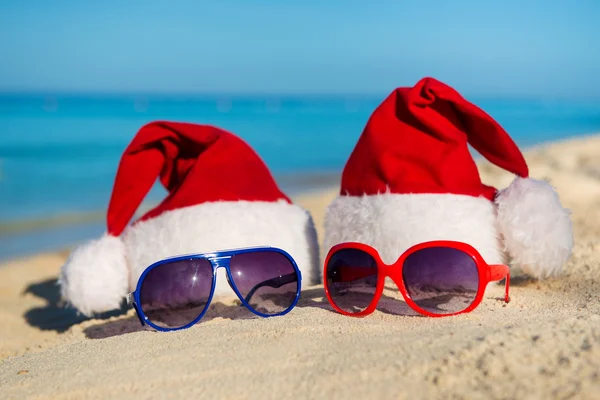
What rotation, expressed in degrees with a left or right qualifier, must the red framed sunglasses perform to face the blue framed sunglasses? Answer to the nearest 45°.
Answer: approximately 45° to its right

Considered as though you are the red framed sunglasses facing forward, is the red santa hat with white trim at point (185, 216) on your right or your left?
on your right

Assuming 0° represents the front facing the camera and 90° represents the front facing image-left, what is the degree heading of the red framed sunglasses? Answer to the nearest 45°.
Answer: approximately 45°
